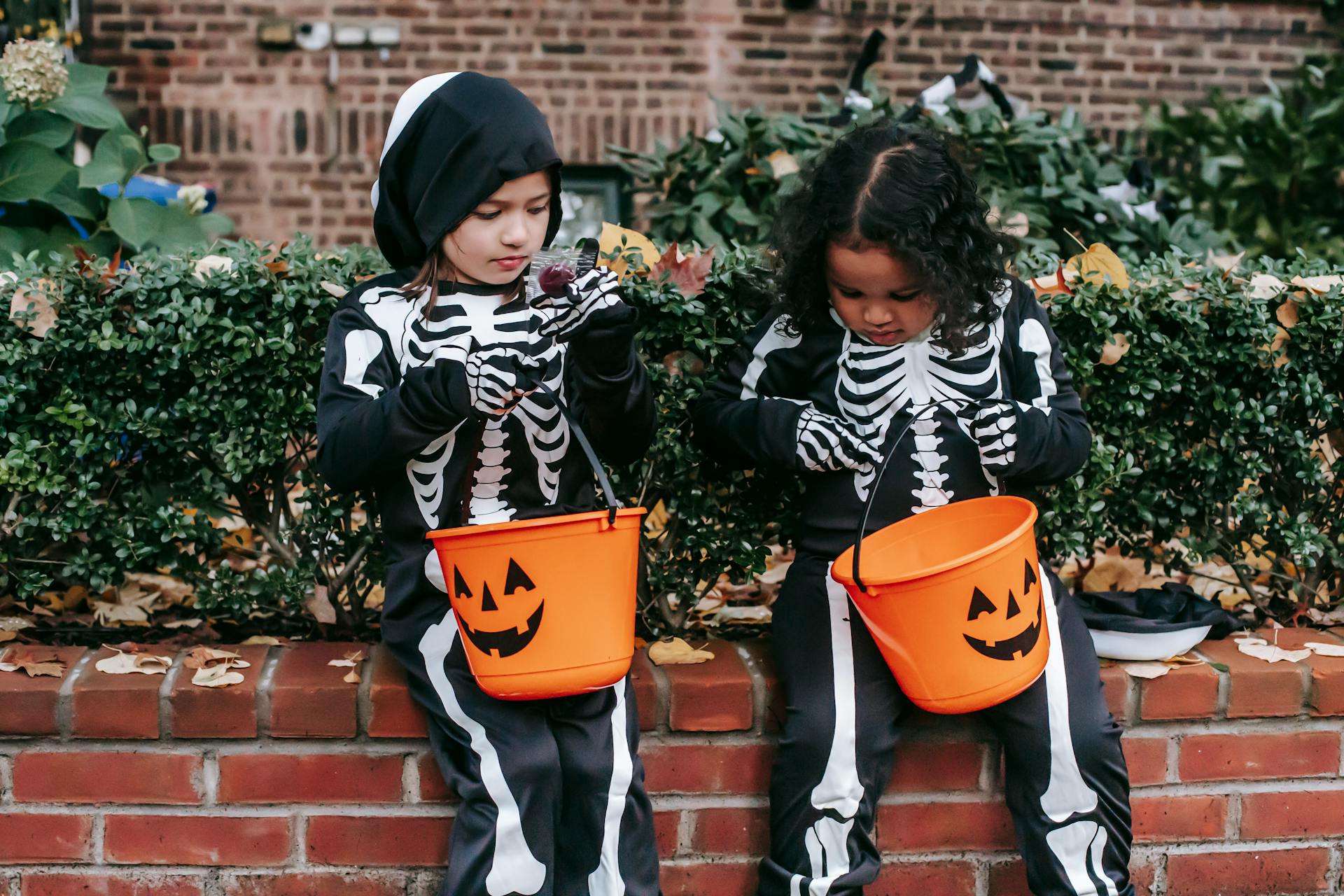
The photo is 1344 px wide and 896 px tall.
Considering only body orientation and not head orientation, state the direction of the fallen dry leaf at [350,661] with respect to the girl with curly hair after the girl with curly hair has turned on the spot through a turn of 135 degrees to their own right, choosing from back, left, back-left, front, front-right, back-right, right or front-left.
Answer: front-left

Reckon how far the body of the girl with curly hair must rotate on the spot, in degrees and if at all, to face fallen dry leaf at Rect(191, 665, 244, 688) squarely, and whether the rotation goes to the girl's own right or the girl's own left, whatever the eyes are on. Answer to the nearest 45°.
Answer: approximately 90° to the girl's own right

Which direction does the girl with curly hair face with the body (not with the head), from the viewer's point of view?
toward the camera

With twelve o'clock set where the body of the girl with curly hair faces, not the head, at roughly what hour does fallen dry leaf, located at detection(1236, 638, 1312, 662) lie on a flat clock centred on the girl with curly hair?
The fallen dry leaf is roughly at 8 o'clock from the girl with curly hair.

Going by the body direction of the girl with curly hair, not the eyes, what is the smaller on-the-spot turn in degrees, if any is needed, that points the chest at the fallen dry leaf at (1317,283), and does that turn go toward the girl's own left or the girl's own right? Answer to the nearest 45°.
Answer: approximately 135° to the girl's own left

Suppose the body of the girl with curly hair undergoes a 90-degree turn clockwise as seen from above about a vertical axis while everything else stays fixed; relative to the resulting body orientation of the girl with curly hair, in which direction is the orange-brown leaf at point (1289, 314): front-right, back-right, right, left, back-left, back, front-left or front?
back-right

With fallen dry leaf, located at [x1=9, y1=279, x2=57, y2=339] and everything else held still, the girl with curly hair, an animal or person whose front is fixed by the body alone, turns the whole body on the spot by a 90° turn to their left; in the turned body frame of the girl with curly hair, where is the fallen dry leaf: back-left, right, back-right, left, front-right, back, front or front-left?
back
